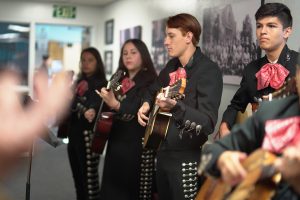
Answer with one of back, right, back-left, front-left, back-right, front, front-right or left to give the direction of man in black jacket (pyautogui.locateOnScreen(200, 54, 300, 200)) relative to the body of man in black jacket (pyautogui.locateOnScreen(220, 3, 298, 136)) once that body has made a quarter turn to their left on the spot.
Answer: front-right

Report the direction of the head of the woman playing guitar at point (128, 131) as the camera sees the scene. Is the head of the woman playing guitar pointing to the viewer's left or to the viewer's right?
to the viewer's left

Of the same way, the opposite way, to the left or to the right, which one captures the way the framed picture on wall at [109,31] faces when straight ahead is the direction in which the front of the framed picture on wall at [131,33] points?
the same way

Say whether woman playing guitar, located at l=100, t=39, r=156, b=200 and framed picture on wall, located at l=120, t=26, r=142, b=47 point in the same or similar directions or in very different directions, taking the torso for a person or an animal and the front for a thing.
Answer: same or similar directions

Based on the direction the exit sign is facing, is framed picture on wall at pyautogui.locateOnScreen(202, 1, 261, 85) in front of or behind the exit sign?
in front

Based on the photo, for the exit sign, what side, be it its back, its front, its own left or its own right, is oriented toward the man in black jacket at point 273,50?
front

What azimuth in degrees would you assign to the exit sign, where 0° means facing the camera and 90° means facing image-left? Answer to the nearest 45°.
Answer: approximately 0°

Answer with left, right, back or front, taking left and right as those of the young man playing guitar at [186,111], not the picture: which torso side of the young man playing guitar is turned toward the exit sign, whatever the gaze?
right

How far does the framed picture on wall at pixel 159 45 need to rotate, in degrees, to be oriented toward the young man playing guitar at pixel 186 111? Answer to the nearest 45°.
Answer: approximately 45° to its left

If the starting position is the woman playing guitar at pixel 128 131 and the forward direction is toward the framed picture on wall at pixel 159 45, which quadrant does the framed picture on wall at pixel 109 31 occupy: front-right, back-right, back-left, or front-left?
front-left

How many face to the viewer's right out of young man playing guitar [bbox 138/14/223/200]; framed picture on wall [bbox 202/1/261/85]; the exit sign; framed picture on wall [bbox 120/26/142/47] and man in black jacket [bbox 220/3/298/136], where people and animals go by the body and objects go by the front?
0

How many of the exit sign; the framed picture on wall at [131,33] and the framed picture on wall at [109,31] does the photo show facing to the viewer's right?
0

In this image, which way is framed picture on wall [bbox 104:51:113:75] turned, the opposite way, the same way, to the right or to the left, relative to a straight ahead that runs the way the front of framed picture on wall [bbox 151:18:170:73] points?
the same way

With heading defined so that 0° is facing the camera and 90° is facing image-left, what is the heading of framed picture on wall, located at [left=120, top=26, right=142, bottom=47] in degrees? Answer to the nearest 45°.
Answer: approximately 45°

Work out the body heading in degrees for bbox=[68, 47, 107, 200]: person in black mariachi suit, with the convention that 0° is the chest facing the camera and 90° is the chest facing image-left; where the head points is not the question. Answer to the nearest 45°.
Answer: approximately 45°
